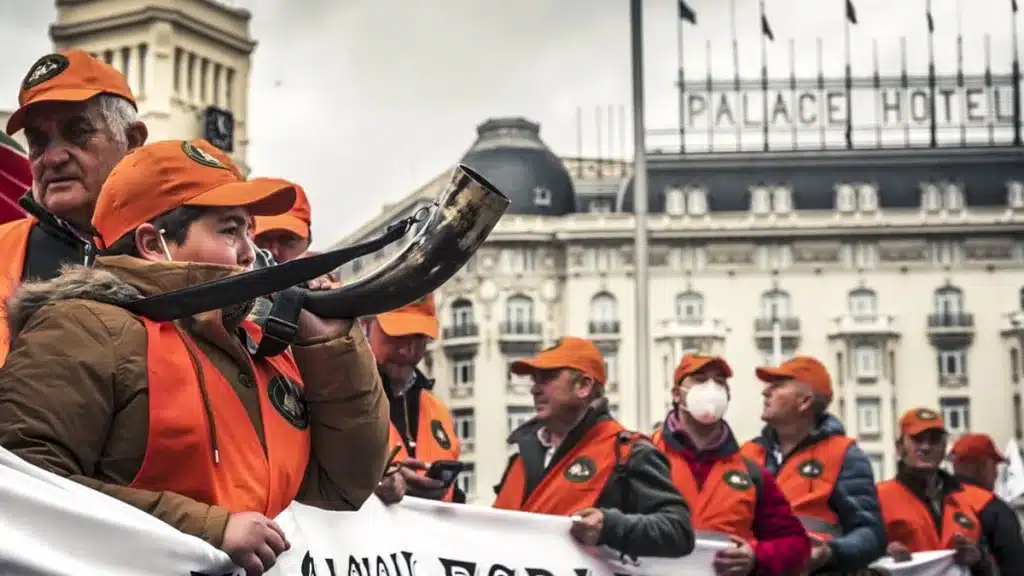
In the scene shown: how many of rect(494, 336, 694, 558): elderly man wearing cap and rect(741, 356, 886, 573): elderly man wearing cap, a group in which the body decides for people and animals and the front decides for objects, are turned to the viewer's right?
0

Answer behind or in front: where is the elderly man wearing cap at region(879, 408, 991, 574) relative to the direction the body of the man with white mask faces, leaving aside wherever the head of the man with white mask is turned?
behind

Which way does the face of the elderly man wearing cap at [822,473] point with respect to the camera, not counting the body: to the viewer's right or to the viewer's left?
to the viewer's left

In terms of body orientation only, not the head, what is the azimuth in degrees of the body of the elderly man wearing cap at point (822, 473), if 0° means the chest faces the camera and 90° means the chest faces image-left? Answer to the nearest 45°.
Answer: approximately 45°

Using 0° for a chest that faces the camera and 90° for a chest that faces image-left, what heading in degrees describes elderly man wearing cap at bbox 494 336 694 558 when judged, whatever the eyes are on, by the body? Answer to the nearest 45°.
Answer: approximately 45°

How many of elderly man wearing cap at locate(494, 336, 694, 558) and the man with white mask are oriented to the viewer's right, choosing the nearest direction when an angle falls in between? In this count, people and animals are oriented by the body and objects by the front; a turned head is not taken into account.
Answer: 0

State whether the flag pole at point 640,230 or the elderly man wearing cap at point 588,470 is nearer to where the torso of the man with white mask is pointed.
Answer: the elderly man wearing cap

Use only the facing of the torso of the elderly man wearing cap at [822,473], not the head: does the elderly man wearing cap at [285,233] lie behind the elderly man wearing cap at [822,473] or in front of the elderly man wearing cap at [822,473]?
in front

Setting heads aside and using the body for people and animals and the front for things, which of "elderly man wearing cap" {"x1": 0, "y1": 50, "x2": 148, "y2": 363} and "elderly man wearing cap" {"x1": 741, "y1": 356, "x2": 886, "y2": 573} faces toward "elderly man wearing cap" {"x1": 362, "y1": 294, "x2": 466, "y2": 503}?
"elderly man wearing cap" {"x1": 741, "y1": 356, "x2": 886, "y2": 573}

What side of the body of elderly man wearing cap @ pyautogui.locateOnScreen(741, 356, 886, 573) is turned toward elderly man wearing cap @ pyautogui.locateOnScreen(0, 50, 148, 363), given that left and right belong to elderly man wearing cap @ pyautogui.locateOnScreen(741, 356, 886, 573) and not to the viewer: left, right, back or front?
front

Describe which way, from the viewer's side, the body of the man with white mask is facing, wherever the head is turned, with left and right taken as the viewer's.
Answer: facing the viewer

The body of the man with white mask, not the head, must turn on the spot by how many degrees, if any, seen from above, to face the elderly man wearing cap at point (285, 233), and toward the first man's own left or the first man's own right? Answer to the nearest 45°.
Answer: approximately 45° to the first man's own right

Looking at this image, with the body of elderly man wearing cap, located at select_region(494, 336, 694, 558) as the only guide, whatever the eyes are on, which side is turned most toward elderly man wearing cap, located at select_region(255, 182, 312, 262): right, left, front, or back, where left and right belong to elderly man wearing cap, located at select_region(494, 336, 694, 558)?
front
